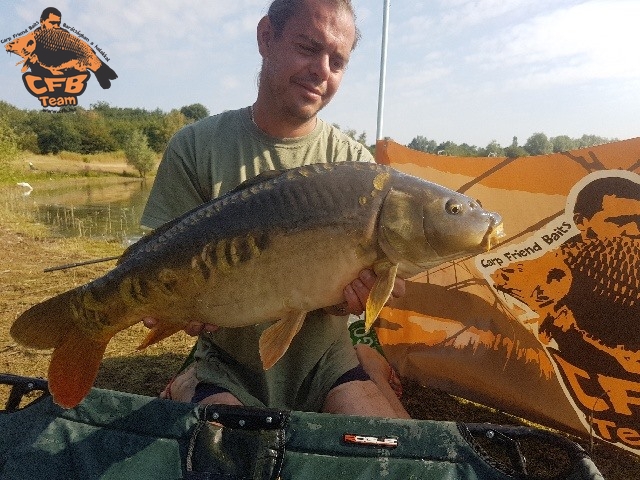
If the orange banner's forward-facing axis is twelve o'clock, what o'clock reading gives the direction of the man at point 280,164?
The man is roughly at 2 o'clock from the orange banner.

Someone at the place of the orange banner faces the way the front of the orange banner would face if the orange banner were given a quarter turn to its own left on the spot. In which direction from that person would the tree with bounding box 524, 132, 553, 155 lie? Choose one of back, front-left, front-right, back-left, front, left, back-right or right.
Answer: left

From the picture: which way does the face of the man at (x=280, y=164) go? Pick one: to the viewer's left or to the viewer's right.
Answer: to the viewer's right

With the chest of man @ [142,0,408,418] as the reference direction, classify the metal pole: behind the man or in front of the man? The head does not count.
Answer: behind

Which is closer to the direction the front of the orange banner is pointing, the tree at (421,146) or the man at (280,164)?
the man

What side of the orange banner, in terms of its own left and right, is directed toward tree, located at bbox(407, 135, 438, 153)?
back

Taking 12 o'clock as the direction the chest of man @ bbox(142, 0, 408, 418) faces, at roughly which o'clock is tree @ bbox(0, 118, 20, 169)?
The tree is roughly at 5 o'clock from the man.

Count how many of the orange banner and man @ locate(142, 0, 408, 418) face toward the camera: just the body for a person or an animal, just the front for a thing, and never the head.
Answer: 2

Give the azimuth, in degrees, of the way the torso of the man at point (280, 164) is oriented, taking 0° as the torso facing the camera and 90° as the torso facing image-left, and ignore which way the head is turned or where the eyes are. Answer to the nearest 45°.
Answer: approximately 0°
